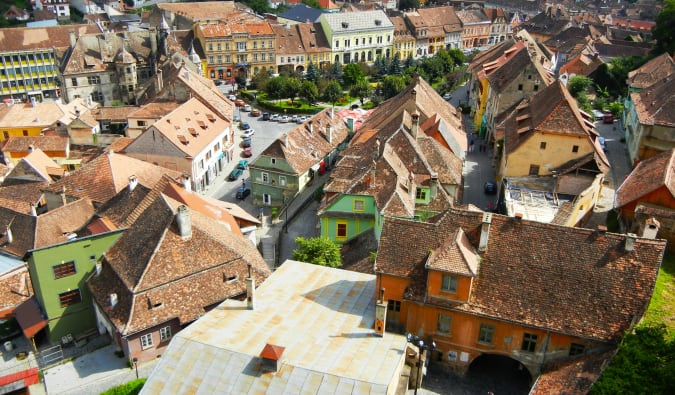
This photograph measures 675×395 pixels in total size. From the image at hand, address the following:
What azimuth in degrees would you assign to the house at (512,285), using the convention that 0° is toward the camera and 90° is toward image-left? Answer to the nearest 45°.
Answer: approximately 0°

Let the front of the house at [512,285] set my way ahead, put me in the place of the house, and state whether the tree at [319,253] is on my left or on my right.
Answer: on my right

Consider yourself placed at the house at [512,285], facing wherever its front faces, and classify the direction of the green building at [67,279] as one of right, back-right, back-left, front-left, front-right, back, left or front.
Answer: right

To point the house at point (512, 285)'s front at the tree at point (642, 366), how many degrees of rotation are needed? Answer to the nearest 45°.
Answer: approximately 45° to its left

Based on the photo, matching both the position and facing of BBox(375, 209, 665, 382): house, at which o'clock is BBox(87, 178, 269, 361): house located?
BBox(87, 178, 269, 361): house is roughly at 3 o'clock from BBox(375, 209, 665, 382): house.

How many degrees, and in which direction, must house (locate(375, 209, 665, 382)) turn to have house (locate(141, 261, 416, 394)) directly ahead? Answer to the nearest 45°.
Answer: approximately 45° to its right

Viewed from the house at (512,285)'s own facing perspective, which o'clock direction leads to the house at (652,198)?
the house at (652,198) is roughly at 7 o'clock from the house at (512,285).
